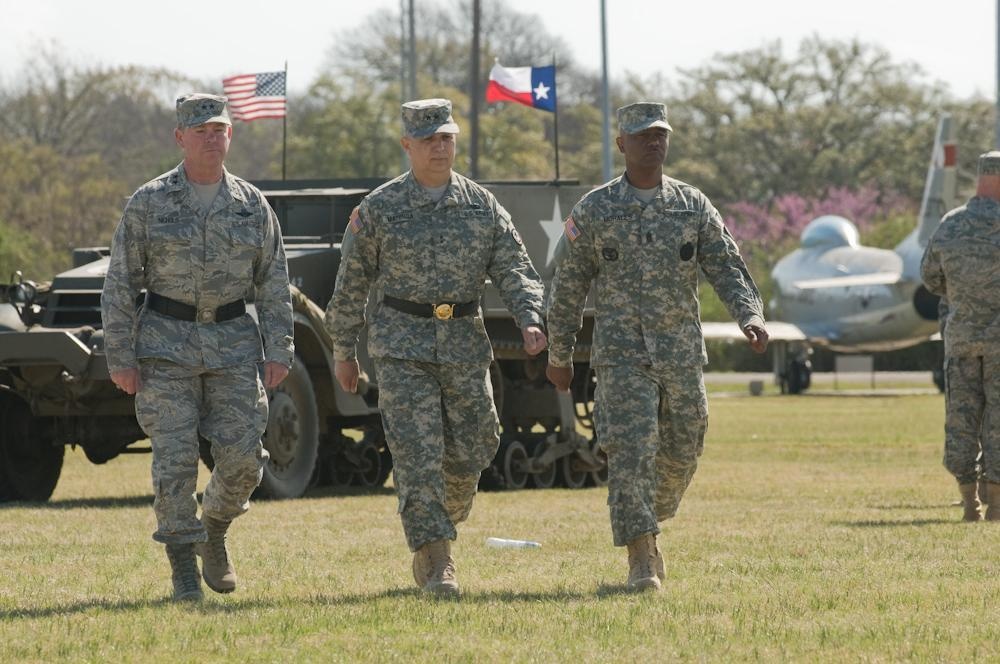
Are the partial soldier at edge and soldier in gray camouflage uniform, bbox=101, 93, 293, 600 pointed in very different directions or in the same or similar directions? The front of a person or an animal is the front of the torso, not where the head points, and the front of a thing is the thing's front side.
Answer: very different directions

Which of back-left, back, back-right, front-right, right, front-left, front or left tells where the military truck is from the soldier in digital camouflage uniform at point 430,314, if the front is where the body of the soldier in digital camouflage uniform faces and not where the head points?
back

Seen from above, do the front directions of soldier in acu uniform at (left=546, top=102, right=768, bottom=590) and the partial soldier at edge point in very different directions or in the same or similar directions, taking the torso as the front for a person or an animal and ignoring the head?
very different directions

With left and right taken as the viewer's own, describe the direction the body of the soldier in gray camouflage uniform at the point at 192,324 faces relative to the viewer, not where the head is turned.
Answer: facing the viewer

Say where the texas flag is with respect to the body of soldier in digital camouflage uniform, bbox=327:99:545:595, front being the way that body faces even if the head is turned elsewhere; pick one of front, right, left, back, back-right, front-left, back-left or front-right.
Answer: back

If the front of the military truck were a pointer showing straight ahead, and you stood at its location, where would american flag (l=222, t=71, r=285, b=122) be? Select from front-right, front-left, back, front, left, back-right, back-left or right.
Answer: back-right

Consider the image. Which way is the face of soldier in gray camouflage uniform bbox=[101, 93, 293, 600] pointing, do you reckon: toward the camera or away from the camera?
toward the camera

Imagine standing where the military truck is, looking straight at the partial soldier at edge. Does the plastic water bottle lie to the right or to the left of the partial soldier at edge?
right

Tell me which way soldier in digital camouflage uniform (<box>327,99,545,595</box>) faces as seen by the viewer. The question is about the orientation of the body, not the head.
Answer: toward the camera
